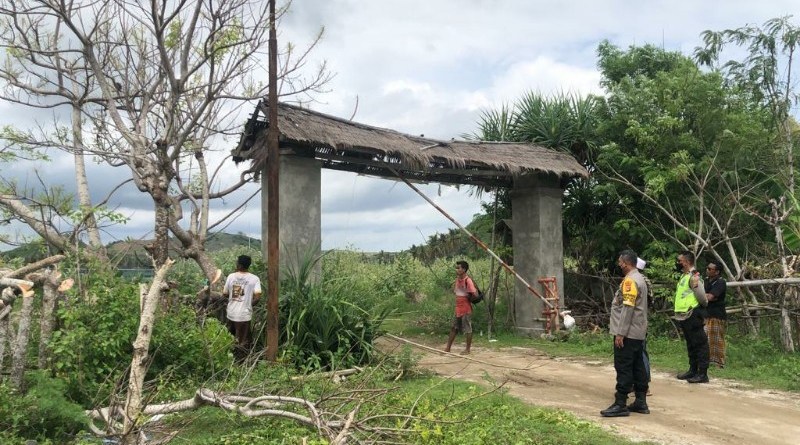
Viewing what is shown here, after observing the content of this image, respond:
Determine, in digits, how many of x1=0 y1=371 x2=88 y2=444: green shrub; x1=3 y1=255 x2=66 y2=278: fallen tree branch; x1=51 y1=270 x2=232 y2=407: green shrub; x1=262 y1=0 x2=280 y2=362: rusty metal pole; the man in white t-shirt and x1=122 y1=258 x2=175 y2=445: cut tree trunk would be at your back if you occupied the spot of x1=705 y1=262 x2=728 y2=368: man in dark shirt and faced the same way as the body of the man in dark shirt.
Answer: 0

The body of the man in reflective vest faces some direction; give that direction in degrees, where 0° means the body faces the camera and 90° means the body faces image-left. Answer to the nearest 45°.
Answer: approximately 90°

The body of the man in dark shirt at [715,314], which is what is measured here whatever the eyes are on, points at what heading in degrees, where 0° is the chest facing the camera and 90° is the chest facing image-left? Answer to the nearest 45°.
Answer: approximately 90°

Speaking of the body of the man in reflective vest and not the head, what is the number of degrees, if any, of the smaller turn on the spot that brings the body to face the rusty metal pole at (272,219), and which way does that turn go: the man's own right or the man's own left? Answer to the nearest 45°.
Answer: approximately 45° to the man's own left

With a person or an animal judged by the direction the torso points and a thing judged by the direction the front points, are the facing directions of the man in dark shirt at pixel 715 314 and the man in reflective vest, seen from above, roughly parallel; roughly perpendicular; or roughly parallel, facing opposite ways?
roughly parallel

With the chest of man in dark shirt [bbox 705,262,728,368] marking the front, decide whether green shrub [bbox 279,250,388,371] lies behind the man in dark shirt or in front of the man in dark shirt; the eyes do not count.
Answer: in front

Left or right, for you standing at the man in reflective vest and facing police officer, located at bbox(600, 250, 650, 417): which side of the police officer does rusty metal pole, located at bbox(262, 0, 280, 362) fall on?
right

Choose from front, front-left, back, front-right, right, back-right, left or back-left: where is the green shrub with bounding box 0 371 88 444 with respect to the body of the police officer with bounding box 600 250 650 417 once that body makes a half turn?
back-right

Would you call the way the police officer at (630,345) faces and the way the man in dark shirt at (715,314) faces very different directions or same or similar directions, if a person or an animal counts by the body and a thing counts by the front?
same or similar directions

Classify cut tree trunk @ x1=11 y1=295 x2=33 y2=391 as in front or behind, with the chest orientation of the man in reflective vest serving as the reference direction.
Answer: in front

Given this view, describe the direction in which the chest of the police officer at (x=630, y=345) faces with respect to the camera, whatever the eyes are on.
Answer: to the viewer's left

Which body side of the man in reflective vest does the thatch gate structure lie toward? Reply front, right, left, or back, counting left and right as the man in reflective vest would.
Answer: front

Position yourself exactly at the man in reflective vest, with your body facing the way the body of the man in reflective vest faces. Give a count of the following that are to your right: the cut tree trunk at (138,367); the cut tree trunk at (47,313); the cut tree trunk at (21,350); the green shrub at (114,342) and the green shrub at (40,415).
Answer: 0

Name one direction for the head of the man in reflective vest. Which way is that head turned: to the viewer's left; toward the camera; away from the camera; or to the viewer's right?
to the viewer's left

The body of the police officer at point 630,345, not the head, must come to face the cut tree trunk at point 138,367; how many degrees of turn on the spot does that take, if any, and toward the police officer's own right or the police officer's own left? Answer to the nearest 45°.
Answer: approximately 45° to the police officer's own left

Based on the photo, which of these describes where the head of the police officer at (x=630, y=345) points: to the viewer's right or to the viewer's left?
to the viewer's left

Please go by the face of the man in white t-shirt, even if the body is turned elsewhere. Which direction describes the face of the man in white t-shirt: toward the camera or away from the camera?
away from the camera

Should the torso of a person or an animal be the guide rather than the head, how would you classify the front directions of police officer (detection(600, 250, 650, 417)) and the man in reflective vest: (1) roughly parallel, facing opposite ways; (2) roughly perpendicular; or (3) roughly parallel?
roughly parallel
